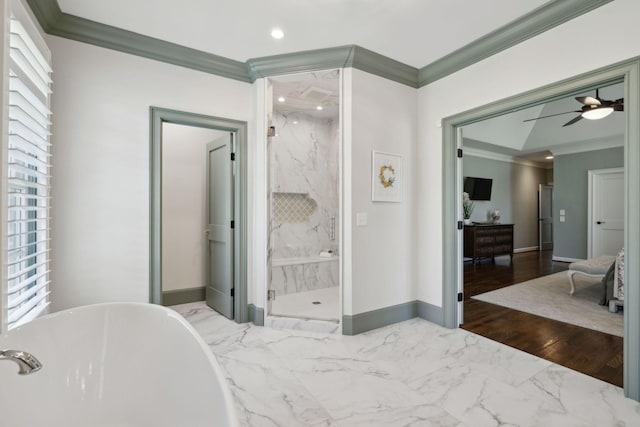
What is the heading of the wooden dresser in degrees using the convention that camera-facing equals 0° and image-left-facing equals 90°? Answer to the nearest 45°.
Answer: approximately 315°

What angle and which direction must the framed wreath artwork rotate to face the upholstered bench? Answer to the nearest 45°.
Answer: approximately 90° to its left

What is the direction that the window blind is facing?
to the viewer's right

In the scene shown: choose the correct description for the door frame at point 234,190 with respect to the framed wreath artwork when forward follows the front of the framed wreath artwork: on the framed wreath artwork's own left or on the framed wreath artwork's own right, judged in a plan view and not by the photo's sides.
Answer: on the framed wreath artwork's own right

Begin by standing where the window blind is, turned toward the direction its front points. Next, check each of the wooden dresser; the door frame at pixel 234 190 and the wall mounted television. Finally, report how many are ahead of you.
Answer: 3

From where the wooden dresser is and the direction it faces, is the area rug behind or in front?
in front

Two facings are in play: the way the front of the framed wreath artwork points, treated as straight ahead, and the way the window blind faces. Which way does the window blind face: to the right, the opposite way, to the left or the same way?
to the left

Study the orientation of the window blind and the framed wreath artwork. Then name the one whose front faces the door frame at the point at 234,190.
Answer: the window blind

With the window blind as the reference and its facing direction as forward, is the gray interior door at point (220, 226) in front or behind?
in front

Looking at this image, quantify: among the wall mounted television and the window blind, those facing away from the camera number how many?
0

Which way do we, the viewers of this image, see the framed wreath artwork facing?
facing the viewer and to the right of the viewer

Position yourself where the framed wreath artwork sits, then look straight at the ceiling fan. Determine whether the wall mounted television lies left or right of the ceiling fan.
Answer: left
